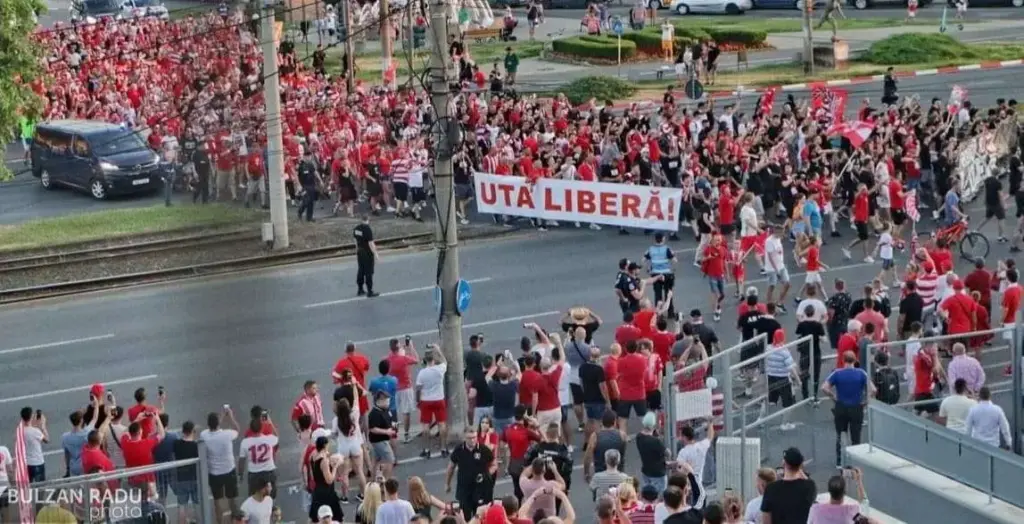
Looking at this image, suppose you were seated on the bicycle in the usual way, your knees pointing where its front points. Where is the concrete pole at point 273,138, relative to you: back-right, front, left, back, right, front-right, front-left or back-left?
back

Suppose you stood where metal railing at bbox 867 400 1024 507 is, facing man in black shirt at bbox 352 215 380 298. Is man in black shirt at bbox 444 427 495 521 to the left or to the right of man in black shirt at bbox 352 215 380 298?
left

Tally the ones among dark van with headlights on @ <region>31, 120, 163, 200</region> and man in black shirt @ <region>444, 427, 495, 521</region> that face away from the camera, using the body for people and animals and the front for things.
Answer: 0

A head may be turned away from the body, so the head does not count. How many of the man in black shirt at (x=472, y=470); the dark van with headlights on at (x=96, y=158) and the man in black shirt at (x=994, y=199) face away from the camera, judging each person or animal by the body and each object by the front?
0

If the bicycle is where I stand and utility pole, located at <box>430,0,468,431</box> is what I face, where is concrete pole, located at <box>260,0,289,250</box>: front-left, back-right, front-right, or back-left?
front-right

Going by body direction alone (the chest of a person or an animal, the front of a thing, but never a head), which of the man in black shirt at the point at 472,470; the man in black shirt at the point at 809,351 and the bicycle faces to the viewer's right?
the bicycle

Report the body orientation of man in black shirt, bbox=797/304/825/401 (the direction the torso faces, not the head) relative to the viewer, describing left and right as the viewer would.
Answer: facing away from the viewer

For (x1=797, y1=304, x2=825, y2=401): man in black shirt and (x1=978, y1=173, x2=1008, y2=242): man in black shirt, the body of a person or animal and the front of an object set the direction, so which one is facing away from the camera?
(x1=797, y1=304, x2=825, y2=401): man in black shirt

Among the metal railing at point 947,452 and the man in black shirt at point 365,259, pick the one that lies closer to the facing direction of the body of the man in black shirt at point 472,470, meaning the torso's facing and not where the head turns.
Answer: the metal railing

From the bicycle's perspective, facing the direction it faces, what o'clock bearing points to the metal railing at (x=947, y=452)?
The metal railing is roughly at 3 o'clock from the bicycle.

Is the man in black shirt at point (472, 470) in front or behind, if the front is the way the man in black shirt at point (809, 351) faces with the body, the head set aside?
behind

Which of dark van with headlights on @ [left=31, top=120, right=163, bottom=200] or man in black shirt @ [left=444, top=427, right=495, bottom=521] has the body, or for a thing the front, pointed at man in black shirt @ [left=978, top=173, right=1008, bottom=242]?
the dark van with headlights on
